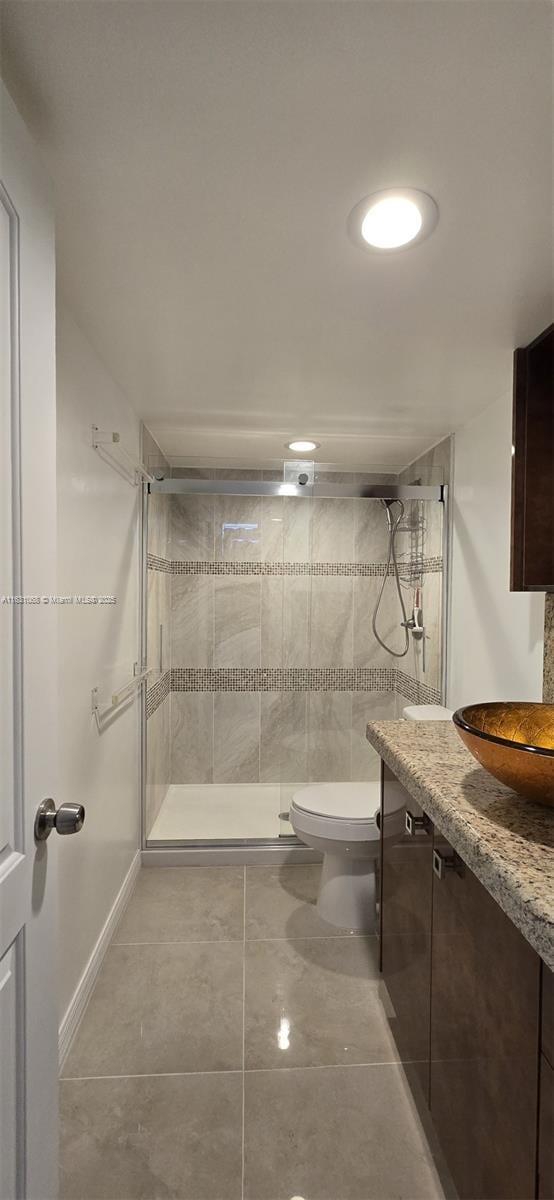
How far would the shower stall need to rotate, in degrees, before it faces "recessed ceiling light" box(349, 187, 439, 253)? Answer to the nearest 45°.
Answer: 0° — it already faces it

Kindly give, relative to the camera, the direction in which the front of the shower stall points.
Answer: facing the viewer

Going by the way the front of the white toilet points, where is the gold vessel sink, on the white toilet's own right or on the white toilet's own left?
on the white toilet's own left

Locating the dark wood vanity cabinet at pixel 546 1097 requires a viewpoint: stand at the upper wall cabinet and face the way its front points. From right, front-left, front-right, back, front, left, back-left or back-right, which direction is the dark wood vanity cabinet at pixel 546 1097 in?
left

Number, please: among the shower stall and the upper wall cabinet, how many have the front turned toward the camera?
1

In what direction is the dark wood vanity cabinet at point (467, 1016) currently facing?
to the viewer's left

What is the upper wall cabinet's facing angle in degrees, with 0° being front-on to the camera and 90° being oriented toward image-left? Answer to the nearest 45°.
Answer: approximately 90°
